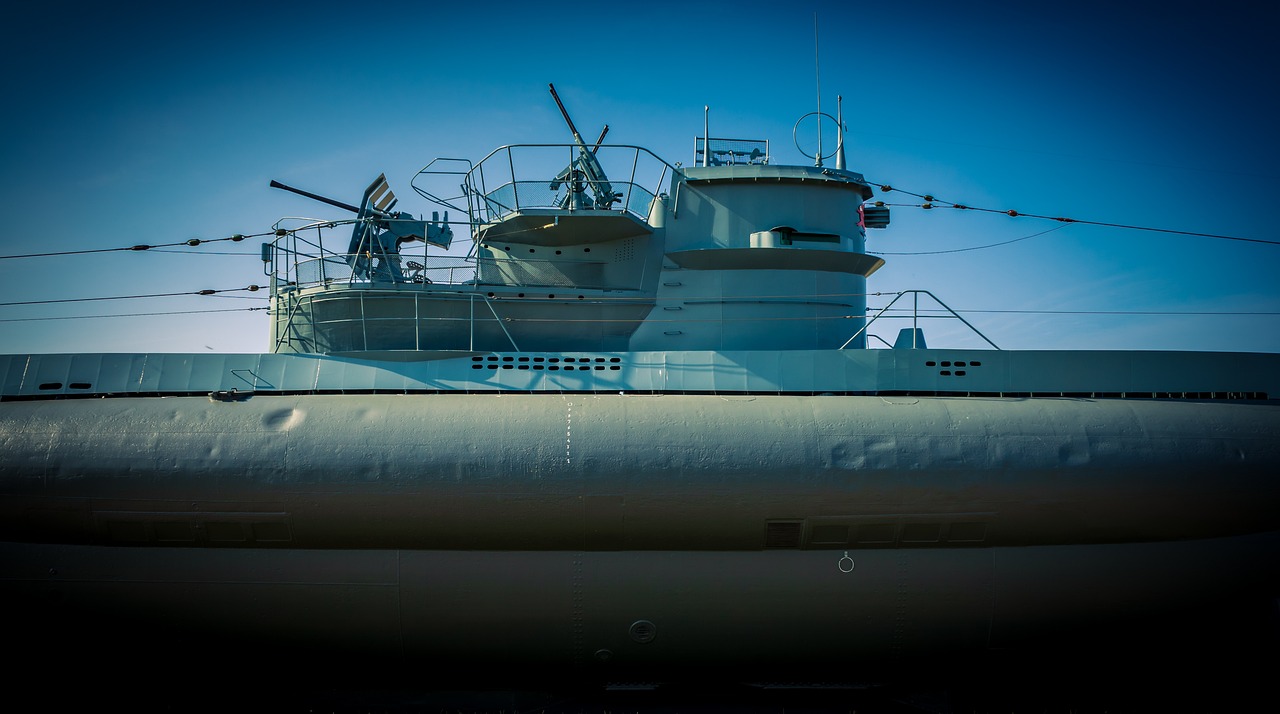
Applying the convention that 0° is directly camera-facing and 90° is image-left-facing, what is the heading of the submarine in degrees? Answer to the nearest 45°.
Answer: approximately 270°

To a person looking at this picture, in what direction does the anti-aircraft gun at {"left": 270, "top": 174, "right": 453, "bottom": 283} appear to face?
facing to the left of the viewer

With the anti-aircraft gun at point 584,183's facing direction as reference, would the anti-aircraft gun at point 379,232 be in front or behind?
in front

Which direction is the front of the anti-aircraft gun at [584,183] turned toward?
to the viewer's left

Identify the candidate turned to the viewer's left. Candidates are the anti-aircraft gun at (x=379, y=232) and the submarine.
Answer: the anti-aircraft gun

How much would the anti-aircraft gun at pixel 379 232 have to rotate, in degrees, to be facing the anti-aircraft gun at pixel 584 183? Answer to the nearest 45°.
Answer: approximately 135° to its left
